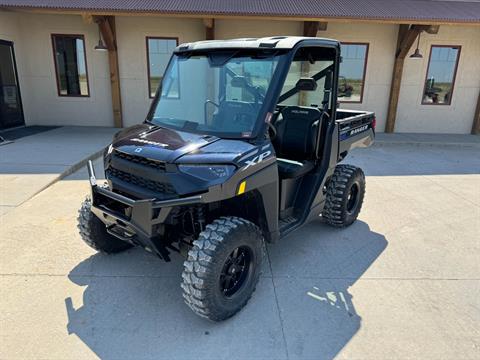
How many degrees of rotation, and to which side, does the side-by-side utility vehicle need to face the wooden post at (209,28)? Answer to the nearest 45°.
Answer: approximately 135° to its right

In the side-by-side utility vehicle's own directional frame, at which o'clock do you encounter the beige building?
The beige building is roughly at 4 o'clock from the side-by-side utility vehicle.

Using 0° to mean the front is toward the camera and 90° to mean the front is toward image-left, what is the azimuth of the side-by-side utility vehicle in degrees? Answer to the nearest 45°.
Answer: approximately 45°
